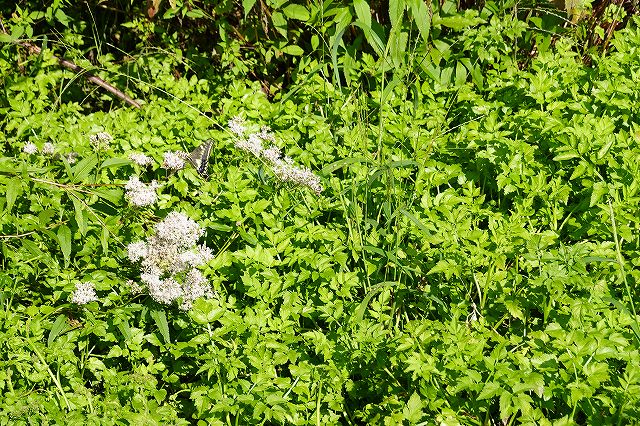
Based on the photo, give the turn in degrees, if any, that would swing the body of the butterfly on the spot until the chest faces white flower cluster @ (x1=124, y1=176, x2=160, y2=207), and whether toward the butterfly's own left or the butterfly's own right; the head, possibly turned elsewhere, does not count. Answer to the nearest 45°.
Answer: approximately 90° to the butterfly's own left

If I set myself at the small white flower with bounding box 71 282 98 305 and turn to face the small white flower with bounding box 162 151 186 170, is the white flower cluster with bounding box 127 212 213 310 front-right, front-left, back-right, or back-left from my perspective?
front-right

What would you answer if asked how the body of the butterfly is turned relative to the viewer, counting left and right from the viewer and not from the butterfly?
facing to the left of the viewer

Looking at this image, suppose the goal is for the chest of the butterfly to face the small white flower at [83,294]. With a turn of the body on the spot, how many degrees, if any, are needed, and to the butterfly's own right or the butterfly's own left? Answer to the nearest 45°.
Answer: approximately 90° to the butterfly's own left

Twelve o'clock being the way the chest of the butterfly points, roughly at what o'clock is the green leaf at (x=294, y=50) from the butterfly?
The green leaf is roughly at 4 o'clock from the butterfly.

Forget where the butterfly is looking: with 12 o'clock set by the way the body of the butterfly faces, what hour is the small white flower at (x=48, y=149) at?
The small white flower is roughly at 12 o'clock from the butterfly.

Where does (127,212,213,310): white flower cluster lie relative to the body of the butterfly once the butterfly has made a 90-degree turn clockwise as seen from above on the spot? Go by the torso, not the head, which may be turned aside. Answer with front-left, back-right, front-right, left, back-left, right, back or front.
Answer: back

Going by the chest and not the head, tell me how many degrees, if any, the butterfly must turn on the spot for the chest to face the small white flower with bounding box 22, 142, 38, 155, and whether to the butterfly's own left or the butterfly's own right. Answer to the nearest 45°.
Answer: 0° — it already faces it

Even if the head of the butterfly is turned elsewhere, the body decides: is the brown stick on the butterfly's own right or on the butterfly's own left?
on the butterfly's own right
